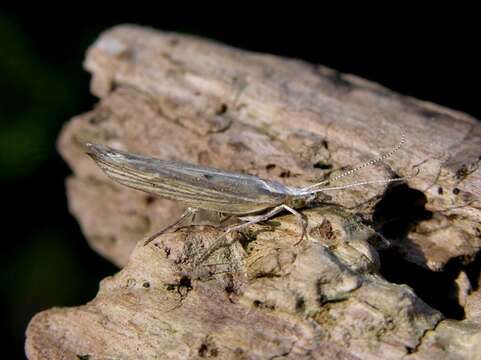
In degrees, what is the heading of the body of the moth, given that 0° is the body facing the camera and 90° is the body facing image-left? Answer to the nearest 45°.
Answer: approximately 270°
